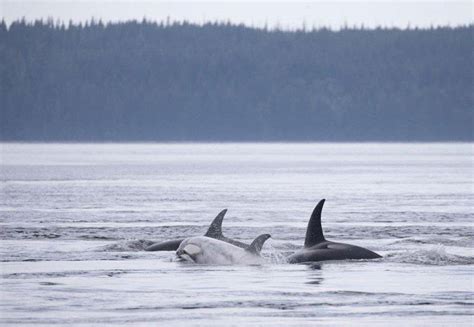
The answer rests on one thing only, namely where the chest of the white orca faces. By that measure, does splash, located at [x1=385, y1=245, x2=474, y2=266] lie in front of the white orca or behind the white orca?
behind

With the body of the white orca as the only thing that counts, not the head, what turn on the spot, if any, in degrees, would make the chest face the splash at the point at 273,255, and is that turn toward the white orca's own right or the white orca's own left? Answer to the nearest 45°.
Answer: approximately 135° to the white orca's own right

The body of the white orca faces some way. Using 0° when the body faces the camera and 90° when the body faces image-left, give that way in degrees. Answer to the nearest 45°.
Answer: approximately 90°
